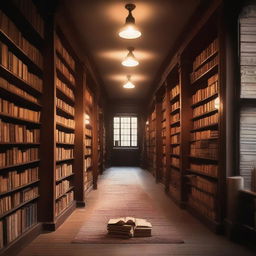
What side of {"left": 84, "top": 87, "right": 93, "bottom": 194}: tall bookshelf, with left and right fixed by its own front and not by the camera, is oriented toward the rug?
right

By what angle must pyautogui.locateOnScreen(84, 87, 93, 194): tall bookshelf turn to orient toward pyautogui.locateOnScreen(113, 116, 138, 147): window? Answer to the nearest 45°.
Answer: approximately 90° to its left

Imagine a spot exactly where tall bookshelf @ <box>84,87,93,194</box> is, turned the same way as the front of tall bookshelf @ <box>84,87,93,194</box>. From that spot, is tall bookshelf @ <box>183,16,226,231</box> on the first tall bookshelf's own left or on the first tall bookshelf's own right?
on the first tall bookshelf's own right

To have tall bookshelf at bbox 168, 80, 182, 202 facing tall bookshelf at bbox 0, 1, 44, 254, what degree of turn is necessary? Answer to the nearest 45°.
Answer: approximately 90° to its left

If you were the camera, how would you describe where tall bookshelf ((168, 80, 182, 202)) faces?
facing to the left of the viewer

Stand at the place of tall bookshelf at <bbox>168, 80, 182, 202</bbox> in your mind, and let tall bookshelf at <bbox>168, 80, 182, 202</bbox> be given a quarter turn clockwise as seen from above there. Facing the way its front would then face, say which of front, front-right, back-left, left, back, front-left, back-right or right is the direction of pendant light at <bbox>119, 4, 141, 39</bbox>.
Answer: back

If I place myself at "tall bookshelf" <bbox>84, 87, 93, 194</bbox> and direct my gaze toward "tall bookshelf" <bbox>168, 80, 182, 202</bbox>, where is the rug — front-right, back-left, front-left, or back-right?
front-right

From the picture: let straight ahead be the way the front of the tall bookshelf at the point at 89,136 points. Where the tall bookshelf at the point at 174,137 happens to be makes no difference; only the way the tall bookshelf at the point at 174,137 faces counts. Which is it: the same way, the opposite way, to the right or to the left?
the opposite way

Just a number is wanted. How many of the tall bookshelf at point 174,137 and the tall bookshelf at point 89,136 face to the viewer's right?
1

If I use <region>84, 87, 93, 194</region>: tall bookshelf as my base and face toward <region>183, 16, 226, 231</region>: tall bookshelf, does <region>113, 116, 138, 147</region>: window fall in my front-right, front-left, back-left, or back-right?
back-left

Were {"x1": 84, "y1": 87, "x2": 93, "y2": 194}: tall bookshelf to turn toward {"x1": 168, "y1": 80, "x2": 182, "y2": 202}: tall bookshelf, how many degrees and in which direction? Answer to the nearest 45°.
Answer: approximately 45° to its right

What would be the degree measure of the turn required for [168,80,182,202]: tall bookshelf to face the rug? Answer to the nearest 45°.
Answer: approximately 90° to its left

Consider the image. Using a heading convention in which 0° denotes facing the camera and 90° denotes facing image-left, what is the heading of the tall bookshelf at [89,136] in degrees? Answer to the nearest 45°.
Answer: approximately 270°
